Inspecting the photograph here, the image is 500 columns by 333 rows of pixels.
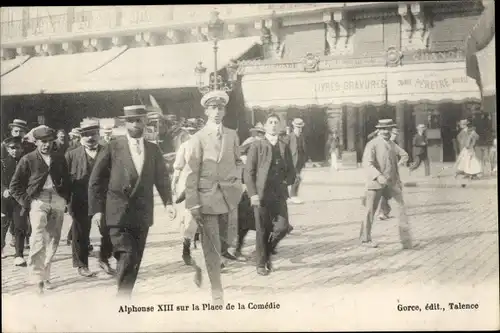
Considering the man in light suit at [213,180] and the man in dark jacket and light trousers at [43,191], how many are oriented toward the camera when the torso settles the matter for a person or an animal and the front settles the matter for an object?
2

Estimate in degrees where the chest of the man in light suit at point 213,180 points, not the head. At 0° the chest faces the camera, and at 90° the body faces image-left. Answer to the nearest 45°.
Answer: approximately 0°

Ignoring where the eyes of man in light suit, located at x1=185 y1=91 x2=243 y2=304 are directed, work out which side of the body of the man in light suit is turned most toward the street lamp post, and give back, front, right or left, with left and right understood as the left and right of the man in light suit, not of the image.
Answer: back

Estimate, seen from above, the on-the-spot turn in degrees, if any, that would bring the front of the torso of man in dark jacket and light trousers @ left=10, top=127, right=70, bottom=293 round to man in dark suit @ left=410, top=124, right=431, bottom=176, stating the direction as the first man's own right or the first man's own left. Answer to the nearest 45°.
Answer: approximately 90° to the first man's own left
